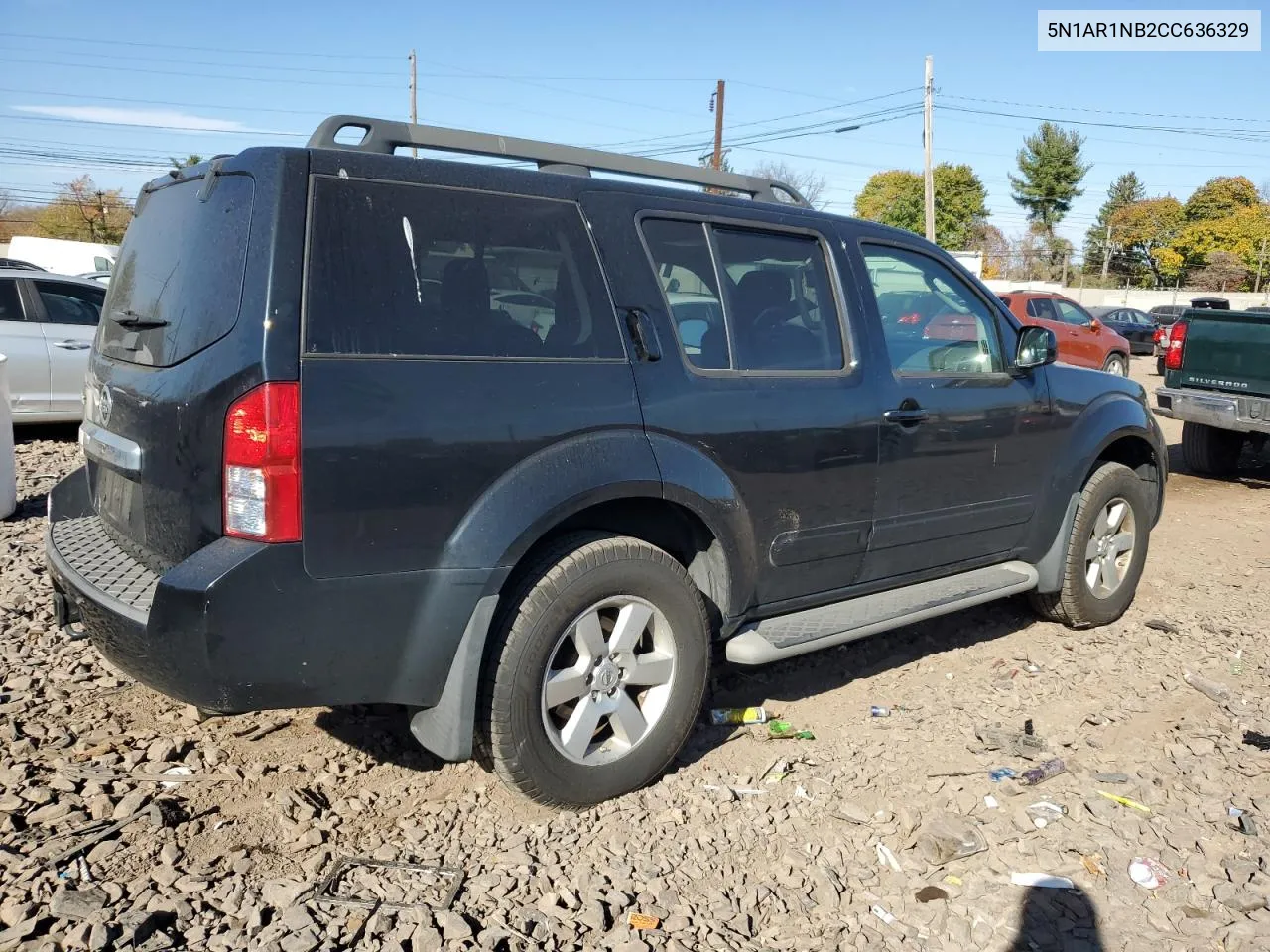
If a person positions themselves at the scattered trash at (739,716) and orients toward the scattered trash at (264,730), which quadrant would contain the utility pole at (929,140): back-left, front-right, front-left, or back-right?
back-right

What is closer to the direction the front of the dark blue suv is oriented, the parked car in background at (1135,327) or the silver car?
the parked car in background

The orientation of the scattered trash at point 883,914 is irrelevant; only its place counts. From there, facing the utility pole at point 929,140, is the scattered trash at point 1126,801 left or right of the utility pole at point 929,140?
right

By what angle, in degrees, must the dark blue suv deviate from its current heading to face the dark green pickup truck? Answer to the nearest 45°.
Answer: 0° — it already faces it

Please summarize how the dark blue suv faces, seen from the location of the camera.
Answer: facing away from the viewer and to the right of the viewer
